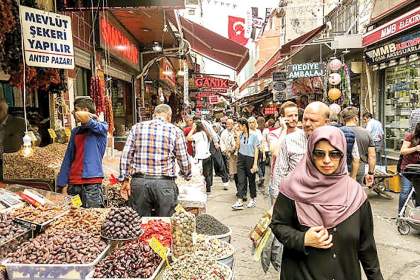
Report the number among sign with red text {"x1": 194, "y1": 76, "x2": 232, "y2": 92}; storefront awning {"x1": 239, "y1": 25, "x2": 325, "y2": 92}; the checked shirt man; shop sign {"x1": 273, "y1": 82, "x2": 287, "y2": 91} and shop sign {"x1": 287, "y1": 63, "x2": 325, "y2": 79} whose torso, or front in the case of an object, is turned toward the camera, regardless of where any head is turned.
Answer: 3

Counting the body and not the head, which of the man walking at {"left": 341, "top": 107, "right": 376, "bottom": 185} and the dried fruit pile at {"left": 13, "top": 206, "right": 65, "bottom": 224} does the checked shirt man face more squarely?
the man walking

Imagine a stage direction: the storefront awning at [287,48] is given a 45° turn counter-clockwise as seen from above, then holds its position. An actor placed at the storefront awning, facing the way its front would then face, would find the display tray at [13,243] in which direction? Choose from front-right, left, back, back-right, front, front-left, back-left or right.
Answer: front-left

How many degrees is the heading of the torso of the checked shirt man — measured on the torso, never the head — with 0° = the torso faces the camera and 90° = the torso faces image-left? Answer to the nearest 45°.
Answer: approximately 180°

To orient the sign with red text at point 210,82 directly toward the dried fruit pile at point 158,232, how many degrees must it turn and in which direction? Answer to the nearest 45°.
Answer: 0° — it already faces it

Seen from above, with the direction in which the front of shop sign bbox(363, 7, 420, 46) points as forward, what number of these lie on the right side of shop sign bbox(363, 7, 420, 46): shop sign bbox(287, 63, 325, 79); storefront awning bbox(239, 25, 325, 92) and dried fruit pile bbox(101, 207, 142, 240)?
2

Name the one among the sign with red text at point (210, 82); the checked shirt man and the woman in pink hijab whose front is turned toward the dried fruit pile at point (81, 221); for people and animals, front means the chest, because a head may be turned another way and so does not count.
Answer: the sign with red text

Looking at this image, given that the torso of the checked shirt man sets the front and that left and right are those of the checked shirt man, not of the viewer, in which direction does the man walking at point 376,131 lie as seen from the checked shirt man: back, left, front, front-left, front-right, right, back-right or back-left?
front-right

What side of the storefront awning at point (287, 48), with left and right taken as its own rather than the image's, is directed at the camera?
left

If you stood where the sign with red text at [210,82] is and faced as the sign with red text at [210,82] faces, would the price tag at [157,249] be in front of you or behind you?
in front

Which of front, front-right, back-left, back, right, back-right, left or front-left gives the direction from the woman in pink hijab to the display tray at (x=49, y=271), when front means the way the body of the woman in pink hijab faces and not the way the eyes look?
right

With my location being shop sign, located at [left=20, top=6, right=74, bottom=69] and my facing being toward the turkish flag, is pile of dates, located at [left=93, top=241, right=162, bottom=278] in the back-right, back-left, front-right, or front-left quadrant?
back-right

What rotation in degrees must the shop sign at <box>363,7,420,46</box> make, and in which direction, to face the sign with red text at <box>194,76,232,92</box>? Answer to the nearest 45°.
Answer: approximately 90° to its right

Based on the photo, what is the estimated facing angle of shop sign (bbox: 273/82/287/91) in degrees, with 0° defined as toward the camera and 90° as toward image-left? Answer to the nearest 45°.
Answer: approximately 0°

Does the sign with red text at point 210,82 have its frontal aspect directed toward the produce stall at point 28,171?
yes
